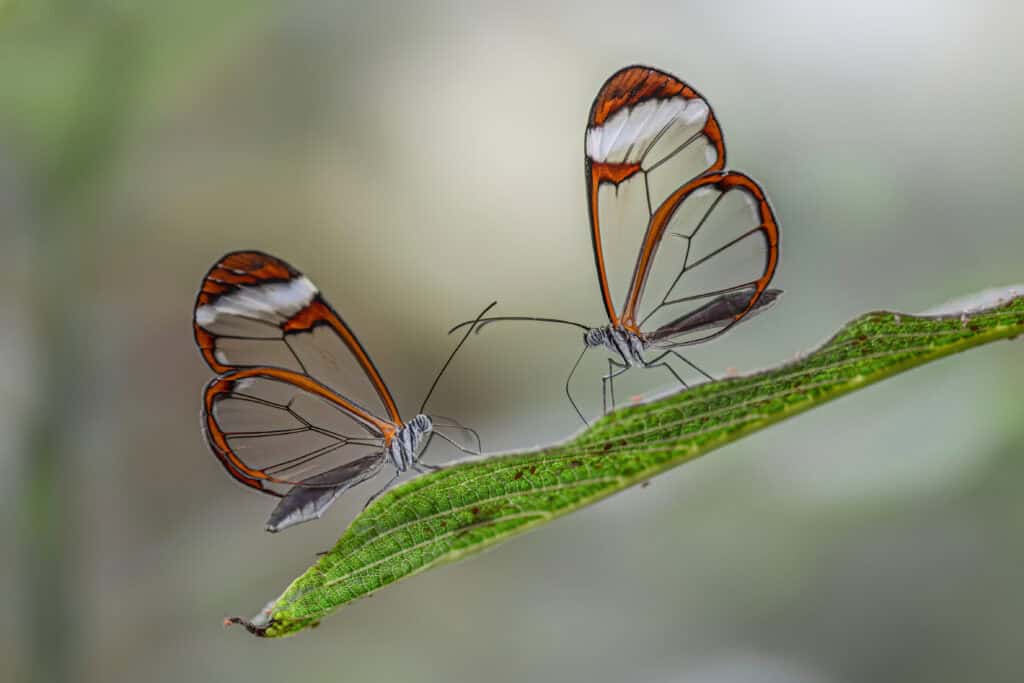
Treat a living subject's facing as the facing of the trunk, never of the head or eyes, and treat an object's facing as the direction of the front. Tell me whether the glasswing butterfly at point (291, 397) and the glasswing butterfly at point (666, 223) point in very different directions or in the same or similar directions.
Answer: very different directions

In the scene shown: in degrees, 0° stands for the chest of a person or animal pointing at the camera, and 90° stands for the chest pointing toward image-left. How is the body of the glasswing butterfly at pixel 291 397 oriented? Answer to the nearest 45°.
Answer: approximately 270°

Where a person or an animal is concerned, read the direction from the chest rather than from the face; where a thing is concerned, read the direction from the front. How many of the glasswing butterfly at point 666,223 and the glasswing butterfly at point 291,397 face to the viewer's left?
1

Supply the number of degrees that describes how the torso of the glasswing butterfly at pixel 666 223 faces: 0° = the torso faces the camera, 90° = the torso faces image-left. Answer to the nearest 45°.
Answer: approximately 90°
